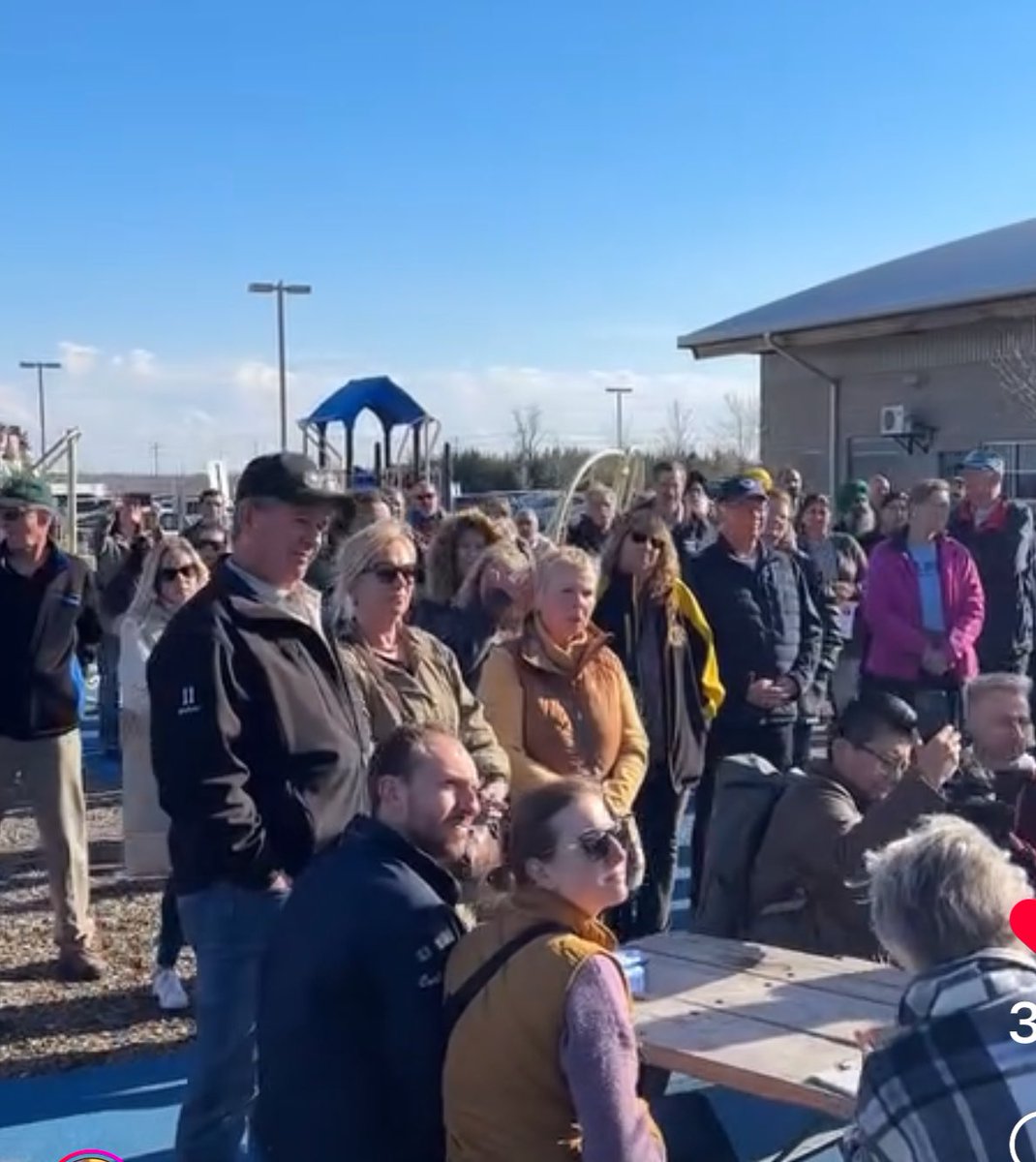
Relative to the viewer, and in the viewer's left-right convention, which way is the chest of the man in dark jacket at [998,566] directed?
facing the viewer and to the left of the viewer

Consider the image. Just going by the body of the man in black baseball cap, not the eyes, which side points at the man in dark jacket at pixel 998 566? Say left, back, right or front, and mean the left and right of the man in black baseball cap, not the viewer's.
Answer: left

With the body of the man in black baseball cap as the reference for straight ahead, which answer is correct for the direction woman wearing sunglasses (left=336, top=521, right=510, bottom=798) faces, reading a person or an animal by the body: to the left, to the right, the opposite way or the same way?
the same way

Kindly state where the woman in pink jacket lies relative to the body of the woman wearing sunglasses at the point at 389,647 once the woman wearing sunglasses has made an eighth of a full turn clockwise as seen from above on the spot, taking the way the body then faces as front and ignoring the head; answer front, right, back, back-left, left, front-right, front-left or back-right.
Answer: back-left

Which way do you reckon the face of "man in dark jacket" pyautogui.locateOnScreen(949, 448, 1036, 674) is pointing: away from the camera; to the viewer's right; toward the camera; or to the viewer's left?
toward the camera

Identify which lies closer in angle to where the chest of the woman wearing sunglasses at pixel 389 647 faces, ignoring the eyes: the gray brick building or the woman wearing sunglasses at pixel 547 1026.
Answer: the woman wearing sunglasses

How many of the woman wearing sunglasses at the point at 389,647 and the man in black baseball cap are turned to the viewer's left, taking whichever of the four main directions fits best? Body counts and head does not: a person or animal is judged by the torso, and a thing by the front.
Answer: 0

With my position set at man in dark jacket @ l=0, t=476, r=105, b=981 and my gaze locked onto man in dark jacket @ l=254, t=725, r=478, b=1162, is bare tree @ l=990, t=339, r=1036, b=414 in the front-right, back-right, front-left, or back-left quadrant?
back-left

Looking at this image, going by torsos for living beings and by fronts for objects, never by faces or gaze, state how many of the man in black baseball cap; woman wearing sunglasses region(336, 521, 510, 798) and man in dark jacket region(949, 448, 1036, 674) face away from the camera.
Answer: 0

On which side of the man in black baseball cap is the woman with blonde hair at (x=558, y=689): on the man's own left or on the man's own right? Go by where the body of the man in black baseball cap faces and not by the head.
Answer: on the man's own left

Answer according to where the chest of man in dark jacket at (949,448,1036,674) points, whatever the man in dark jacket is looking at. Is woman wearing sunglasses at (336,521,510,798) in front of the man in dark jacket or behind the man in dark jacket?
in front

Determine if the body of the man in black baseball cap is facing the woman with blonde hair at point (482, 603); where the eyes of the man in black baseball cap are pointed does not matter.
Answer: no

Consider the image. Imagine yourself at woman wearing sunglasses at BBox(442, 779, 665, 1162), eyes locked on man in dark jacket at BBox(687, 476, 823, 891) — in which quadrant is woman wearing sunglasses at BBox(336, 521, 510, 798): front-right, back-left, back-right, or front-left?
front-left

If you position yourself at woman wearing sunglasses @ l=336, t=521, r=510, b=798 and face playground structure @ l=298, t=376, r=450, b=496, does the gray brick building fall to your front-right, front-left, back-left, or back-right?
front-right

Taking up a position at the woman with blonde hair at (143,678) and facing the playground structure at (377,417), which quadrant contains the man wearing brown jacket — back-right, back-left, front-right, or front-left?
back-right

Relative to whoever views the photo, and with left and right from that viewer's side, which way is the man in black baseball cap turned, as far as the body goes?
facing the viewer and to the right of the viewer

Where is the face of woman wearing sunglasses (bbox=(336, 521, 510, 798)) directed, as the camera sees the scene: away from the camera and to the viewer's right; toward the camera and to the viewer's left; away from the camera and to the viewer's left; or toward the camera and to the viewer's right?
toward the camera and to the viewer's right
